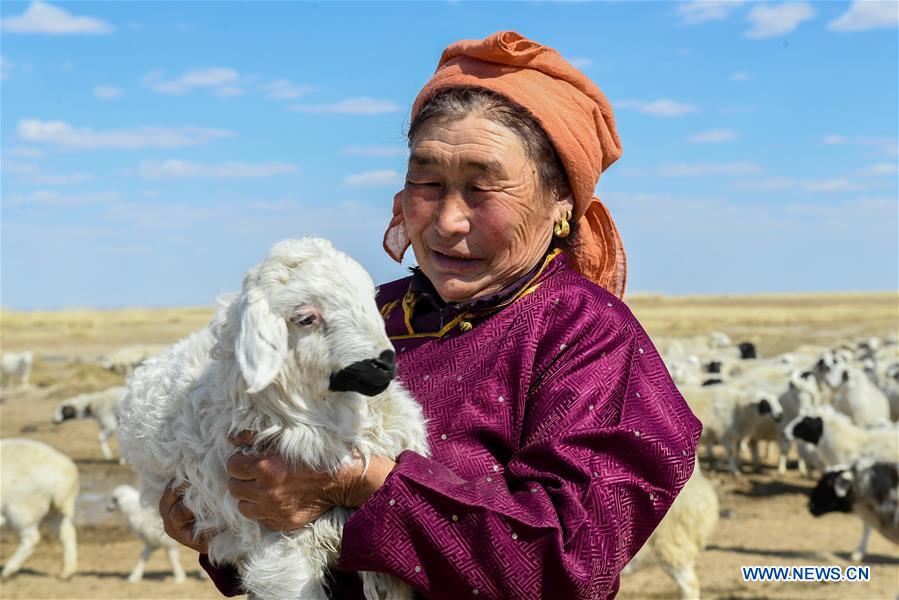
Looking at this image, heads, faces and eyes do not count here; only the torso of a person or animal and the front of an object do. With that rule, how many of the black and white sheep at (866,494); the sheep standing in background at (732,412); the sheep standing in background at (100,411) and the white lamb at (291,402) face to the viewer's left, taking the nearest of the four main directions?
2

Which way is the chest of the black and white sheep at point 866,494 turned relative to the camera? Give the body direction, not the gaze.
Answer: to the viewer's left

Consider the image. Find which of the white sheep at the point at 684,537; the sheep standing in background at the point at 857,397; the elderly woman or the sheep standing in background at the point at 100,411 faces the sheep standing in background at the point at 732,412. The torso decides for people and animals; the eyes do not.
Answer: the sheep standing in background at the point at 857,397

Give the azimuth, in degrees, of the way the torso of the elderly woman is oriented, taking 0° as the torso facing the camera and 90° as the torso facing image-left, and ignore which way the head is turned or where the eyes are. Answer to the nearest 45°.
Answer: approximately 45°

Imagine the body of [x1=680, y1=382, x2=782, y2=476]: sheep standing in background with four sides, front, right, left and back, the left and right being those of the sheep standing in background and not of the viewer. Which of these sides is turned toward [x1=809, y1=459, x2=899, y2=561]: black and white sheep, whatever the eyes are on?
right

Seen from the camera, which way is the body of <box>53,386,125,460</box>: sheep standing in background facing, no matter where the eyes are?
to the viewer's left

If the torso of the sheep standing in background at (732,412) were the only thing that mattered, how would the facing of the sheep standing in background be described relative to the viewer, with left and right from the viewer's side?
facing to the right of the viewer

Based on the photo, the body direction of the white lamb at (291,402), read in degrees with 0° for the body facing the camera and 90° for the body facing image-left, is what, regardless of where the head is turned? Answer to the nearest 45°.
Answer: approximately 315°

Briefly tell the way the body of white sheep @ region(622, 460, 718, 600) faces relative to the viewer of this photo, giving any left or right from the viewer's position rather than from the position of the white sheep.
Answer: facing to the left of the viewer

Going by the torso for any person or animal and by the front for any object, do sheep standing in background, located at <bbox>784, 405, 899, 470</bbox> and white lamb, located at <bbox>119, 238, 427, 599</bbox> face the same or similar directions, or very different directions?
very different directions

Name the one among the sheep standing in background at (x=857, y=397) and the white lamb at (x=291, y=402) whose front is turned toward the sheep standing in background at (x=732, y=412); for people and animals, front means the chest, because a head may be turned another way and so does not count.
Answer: the sheep standing in background at (x=857, y=397)

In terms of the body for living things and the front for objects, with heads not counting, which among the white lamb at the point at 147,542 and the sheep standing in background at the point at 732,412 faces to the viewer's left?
the white lamb

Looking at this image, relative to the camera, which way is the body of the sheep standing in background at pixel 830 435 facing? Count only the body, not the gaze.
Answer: to the viewer's left

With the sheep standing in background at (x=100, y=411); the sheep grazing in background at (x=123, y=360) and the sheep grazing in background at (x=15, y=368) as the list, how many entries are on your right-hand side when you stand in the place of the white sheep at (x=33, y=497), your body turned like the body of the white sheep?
3

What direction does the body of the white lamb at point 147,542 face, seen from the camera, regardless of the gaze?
to the viewer's left

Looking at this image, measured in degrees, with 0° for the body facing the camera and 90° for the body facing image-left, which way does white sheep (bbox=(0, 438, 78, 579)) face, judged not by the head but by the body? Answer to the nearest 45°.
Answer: approximately 90°
